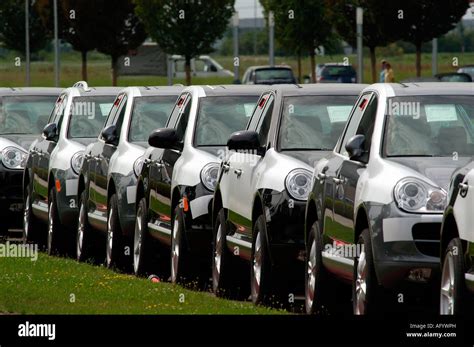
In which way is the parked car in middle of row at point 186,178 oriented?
toward the camera

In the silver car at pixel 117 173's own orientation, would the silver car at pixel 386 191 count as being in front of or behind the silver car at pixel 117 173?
in front

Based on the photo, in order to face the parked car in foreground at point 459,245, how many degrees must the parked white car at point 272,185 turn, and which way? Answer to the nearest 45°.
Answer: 0° — it already faces it

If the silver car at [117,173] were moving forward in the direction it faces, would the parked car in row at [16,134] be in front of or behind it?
behind

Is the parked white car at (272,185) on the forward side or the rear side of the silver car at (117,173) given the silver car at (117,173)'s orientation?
on the forward side

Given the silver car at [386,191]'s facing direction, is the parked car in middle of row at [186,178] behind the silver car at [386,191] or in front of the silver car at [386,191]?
behind

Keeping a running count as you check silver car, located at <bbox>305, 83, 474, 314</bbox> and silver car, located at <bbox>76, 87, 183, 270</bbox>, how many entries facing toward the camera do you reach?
2

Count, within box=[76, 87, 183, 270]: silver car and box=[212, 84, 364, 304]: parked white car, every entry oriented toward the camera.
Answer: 2

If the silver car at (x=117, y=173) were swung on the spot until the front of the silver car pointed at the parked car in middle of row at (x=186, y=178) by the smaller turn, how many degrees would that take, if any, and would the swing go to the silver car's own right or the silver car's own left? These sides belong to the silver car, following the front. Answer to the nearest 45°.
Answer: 0° — it already faces it

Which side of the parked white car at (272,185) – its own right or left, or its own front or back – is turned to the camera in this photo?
front

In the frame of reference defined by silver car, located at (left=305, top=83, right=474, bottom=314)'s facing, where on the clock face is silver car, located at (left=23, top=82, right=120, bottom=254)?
silver car, located at (left=23, top=82, right=120, bottom=254) is roughly at 5 o'clock from silver car, located at (left=305, top=83, right=474, bottom=314).

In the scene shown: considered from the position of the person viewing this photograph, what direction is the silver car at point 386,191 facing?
facing the viewer
